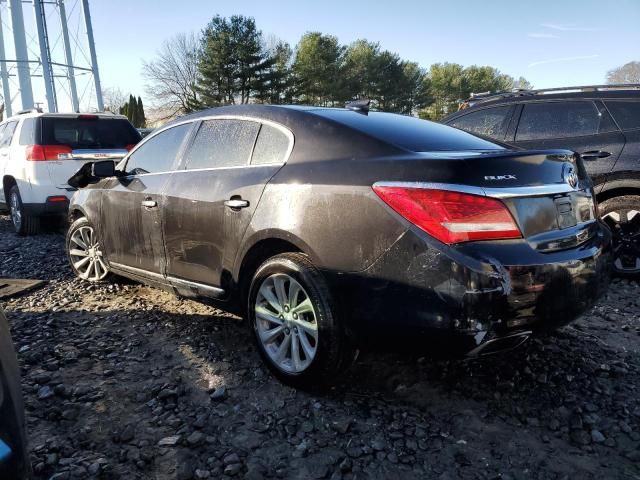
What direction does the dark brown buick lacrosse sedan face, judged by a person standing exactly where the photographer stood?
facing away from the viewer and to the left of the viewer

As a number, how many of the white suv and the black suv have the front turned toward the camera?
0

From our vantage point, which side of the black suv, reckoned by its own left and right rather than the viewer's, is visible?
left

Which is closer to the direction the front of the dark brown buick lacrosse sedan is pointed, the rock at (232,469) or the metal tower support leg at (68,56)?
the metal tower support leg

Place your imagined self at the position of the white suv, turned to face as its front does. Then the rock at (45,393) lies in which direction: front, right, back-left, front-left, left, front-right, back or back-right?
back-left

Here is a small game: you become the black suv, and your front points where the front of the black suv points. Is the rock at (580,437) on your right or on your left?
on your left

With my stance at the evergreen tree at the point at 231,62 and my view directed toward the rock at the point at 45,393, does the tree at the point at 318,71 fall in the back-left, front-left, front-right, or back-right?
back-left

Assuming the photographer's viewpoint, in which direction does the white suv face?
facing away from the viewer and to the left of the viewer

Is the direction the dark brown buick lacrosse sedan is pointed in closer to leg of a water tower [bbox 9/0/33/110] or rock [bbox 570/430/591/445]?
the leg of a water tower

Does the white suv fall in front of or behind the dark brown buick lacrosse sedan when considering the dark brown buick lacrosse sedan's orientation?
in front

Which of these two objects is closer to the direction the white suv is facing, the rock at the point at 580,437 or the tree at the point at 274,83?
the tree
